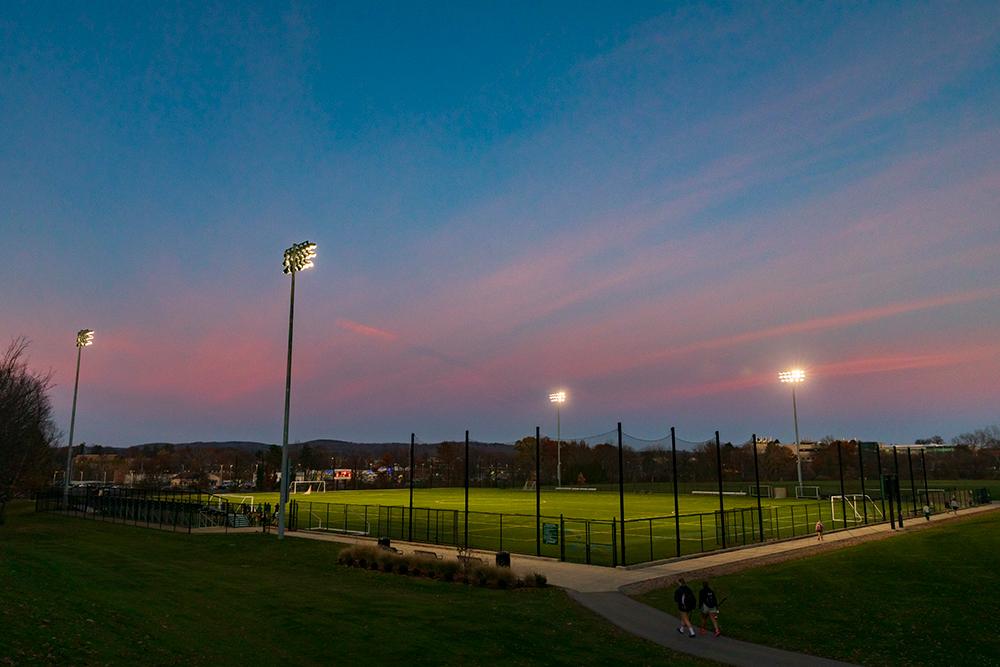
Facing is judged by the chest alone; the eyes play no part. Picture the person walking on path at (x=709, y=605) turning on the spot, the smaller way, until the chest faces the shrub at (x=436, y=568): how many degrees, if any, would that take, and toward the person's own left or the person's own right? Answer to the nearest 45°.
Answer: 0° — they already face it

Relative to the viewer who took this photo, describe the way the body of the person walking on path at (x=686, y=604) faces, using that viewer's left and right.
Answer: facing away from the viewer and to the left of the viewer

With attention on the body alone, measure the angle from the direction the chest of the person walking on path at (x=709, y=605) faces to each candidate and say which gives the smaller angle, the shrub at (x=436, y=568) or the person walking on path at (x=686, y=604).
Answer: the shrub

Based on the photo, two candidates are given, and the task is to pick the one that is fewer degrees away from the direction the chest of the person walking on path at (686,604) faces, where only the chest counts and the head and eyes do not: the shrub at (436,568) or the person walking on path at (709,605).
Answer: the shrub

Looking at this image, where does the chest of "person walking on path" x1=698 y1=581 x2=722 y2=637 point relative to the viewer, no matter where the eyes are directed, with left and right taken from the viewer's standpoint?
facing away from the viewer and to the left of the viewer

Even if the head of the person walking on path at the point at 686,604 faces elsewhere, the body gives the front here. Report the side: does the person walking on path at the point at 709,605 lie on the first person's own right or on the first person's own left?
on the first person's own right

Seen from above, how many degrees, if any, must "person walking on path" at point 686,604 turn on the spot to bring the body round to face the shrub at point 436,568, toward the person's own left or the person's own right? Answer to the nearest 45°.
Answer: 0° — they already face it

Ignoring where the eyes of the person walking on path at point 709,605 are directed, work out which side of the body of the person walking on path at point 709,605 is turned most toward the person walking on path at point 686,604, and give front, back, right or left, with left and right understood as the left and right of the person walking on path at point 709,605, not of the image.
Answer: left
